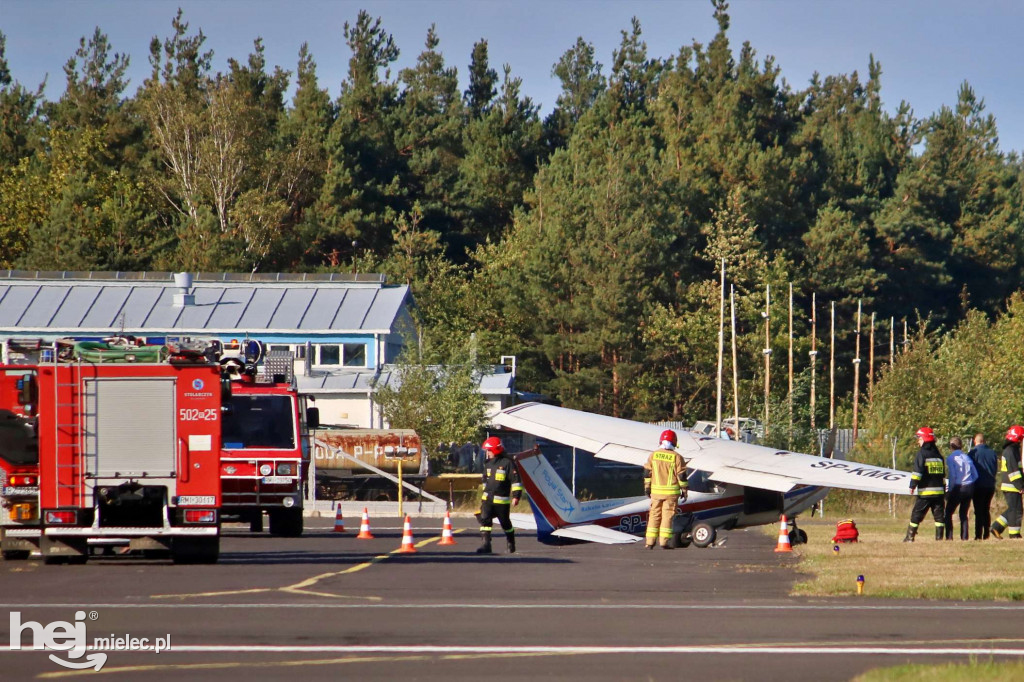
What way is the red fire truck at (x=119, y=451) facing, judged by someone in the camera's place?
facing away from the viewer

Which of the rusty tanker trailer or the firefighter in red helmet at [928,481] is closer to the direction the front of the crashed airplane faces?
the firefighter in red helmet

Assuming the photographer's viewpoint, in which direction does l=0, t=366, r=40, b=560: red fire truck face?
facing away from the viewer

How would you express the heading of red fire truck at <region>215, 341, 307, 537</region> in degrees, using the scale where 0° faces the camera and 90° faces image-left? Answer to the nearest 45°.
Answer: approximately 0°

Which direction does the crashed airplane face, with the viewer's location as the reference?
facing away from the viewer and to the right of the viewer

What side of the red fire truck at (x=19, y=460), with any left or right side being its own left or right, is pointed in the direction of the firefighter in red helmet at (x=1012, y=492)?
right

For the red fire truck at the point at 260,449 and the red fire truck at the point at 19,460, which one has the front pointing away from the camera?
the red fire truck at the point at 19,460
